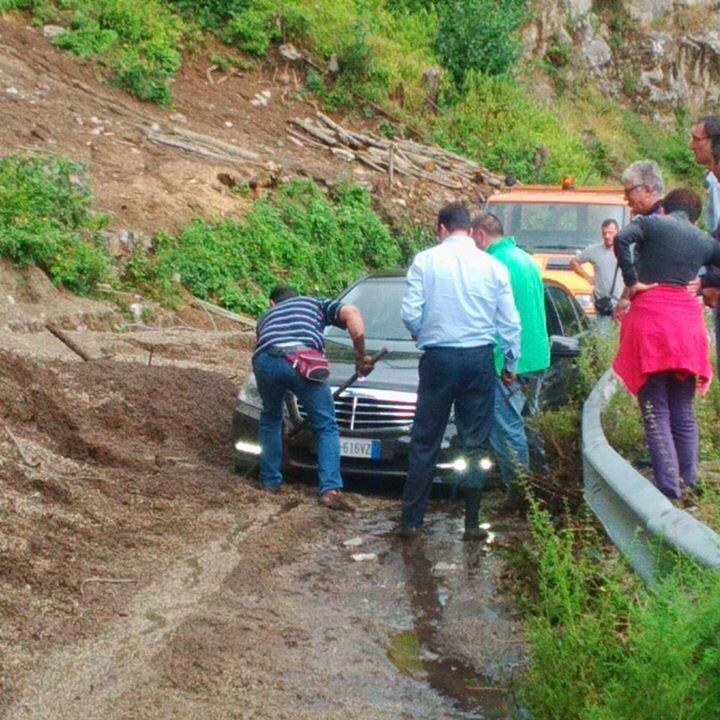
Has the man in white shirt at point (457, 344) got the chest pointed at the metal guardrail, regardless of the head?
no

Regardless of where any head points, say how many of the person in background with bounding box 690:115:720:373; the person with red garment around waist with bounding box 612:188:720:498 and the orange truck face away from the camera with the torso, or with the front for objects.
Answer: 1

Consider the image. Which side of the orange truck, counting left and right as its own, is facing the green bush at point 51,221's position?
right

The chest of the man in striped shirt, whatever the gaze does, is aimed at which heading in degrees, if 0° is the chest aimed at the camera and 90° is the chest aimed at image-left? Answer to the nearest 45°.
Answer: approximately 225°

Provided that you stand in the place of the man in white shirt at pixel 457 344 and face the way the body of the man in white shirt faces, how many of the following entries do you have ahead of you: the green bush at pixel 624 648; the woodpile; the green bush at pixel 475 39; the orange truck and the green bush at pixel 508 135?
4

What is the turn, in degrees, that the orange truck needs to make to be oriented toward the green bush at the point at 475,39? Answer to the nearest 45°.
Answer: approximately 180°

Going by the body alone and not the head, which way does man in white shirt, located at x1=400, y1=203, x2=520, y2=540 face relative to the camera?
away from the camera

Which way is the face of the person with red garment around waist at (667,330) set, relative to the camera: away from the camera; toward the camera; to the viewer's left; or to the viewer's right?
away from the camera

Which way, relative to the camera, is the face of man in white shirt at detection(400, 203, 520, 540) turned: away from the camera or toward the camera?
away from the camera

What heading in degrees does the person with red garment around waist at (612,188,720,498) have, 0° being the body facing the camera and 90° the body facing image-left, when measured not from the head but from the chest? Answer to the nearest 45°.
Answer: approximately 180°

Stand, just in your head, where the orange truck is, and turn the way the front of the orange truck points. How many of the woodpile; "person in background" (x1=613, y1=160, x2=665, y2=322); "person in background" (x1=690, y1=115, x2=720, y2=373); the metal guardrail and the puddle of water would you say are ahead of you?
4

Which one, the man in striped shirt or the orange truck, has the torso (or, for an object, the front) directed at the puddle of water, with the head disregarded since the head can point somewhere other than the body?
the orange truck

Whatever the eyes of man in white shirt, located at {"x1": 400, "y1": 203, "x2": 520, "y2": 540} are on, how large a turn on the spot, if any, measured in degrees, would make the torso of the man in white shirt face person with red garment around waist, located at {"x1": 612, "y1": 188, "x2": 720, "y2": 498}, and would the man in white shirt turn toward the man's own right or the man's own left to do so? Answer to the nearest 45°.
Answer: approximately 135° to the man's own right

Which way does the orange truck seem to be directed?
toward the camera

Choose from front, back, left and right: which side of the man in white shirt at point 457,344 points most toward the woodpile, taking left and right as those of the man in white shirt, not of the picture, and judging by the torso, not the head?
front

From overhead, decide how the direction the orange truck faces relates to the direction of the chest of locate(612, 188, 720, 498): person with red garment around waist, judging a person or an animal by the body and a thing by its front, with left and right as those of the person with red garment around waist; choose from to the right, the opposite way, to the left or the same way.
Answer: the opposite way

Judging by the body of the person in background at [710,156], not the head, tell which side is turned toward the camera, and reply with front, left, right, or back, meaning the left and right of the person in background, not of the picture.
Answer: left

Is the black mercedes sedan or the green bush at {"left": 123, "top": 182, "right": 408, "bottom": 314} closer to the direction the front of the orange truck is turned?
the black mercedes sedan
